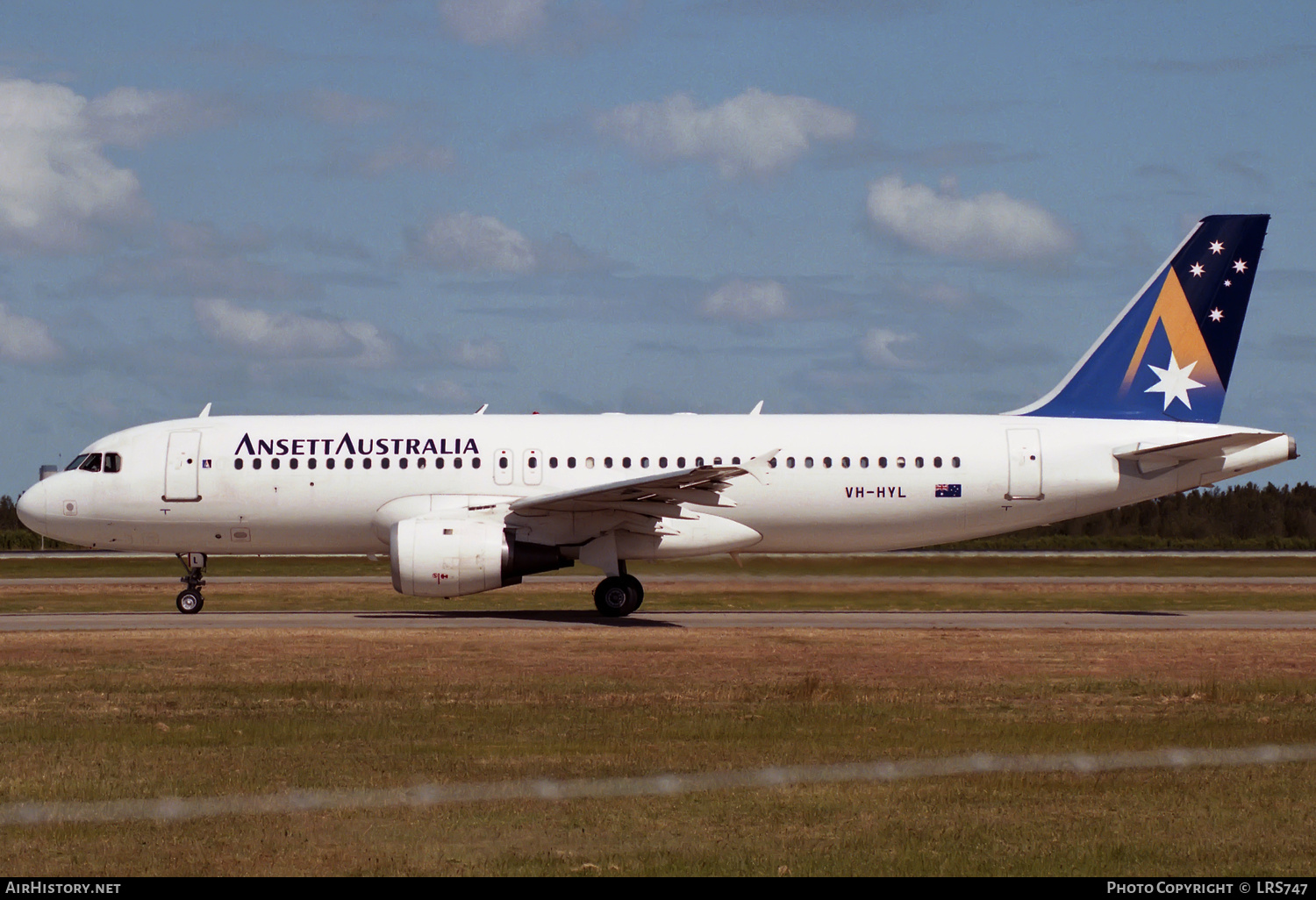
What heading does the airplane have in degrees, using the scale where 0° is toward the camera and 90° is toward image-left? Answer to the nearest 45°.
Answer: approximately 90°
